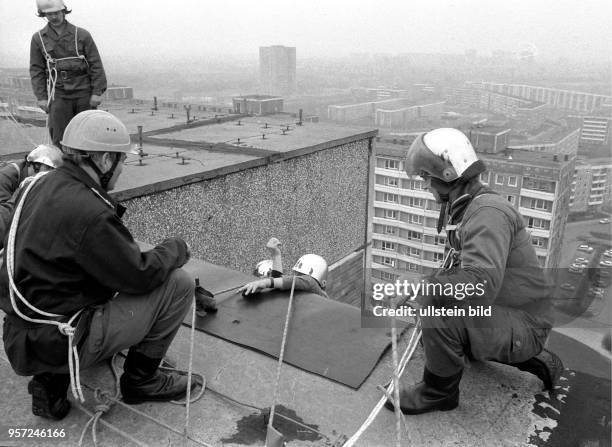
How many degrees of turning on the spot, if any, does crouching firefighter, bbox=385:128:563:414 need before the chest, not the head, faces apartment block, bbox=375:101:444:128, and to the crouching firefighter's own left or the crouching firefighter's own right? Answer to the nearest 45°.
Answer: approximately 90° to the crouching firefighter's own right

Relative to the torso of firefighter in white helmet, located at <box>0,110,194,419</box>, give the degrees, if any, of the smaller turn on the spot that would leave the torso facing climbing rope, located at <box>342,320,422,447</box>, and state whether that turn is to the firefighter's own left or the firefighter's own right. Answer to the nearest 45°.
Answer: approximately 45° to the firefighter's own right

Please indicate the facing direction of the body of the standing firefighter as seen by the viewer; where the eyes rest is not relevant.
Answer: toward the camera

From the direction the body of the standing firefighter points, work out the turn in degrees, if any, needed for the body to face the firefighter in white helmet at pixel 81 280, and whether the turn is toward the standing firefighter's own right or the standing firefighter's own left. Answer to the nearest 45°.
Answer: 0° — they already face them

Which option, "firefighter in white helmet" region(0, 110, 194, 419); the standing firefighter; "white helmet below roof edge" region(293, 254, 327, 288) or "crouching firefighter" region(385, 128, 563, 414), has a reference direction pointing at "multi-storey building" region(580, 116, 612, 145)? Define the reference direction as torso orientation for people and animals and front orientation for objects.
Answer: the firefighter in white helmet

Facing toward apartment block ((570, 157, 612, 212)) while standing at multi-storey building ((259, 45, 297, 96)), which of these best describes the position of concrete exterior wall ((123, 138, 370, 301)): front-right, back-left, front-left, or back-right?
front-right

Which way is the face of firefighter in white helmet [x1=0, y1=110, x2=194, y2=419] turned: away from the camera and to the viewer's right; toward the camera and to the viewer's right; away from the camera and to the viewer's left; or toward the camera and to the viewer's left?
away from the camera and to the viewer's right

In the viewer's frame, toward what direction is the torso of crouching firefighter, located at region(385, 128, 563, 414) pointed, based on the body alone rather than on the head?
to the viewer's left

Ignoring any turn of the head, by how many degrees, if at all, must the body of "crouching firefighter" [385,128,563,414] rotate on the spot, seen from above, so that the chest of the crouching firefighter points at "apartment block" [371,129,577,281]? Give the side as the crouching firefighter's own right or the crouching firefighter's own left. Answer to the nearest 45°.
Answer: approximately 90° to the crouching firefighter's own right

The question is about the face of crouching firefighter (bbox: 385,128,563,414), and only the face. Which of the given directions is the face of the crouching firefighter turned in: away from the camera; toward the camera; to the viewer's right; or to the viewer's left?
to the viewer's left

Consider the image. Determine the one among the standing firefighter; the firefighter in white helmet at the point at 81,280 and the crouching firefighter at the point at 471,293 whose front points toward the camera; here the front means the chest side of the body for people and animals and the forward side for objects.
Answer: the standing firefighter

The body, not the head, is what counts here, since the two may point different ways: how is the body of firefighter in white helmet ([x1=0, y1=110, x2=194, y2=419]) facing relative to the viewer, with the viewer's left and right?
facing away from the viewer and to the right of the viewer
